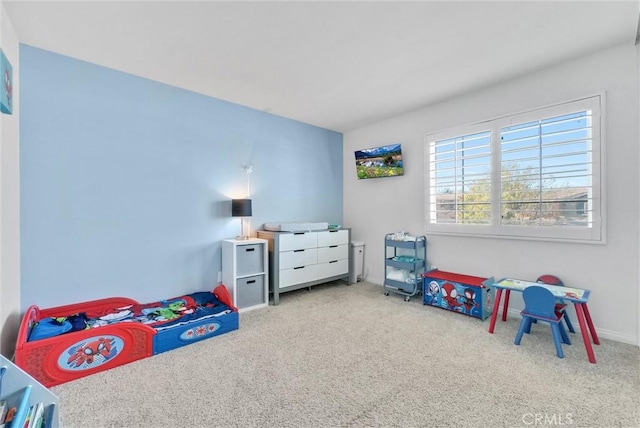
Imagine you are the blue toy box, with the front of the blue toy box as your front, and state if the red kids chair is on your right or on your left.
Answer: on your left

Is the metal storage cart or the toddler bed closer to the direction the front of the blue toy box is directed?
the toddler bed

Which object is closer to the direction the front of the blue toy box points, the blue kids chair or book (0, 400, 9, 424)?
the book

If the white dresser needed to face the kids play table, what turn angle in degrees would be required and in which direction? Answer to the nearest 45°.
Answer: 0° — it already faces it

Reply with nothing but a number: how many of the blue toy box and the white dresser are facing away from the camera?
0

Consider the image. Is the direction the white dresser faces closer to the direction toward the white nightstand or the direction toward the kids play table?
the kids play table

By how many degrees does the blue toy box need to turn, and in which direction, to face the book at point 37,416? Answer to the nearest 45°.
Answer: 0° — it already faces it

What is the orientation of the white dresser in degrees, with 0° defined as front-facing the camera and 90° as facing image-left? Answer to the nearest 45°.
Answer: approximately 315°

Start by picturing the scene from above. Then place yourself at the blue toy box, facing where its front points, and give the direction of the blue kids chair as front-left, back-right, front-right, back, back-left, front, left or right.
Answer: left

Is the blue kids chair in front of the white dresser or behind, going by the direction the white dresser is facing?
in front

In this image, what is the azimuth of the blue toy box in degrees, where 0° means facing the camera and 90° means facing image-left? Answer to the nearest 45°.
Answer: approximately 45°

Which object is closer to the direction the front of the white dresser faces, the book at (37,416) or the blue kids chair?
the blue kids chair

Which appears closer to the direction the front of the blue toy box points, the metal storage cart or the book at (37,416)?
the book

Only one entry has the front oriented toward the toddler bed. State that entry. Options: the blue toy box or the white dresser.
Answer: the blue toy box

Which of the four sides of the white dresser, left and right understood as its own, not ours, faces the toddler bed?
right
